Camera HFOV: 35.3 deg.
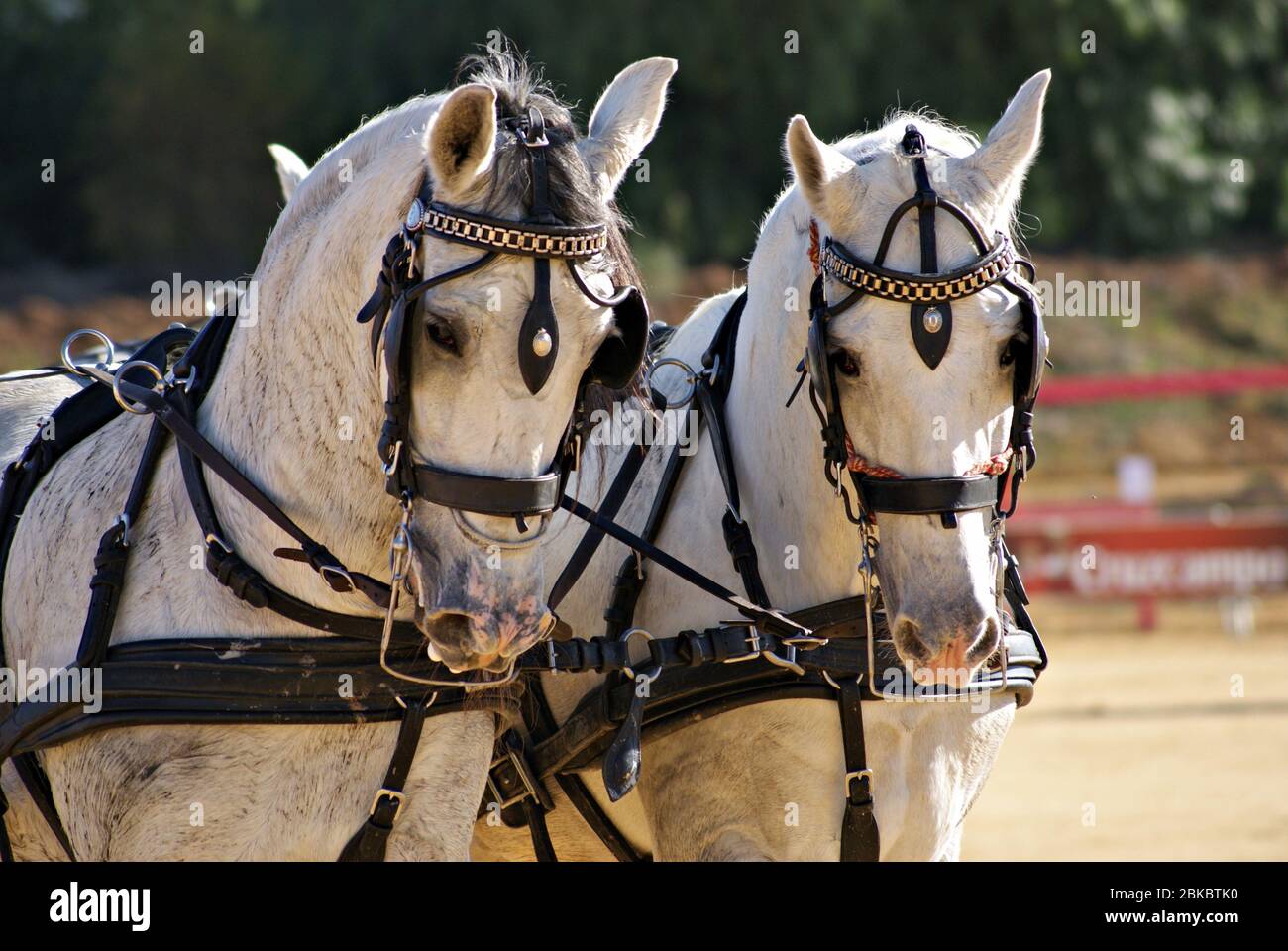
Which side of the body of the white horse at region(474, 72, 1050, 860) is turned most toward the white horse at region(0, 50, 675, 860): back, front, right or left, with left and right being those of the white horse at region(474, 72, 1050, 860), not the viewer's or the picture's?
right

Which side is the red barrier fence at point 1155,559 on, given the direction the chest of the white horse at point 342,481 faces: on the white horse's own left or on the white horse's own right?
on the white horse's own left

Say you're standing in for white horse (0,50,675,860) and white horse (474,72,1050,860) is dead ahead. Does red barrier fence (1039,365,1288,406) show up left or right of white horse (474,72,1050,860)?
left

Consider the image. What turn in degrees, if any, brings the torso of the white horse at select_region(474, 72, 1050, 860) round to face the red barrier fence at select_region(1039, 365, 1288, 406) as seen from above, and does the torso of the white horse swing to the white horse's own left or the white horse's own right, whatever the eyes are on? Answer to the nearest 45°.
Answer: approximately 135° to the white horse's own left

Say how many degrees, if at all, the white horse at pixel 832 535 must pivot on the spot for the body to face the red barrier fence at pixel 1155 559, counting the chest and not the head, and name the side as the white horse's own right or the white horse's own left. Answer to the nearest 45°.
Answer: approximately 135° to the white horse's own left

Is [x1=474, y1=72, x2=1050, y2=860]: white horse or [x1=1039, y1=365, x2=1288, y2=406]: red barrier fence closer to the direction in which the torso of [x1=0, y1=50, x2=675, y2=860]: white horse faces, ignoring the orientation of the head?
the white horse

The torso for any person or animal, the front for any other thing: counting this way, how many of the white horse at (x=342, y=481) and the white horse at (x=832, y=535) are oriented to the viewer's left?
0

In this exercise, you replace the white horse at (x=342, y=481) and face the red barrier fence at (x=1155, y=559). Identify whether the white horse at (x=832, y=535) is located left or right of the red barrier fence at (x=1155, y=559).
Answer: right

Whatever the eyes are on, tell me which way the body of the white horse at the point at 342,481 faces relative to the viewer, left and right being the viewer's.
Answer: facing the viewer and to the right of the viewer
